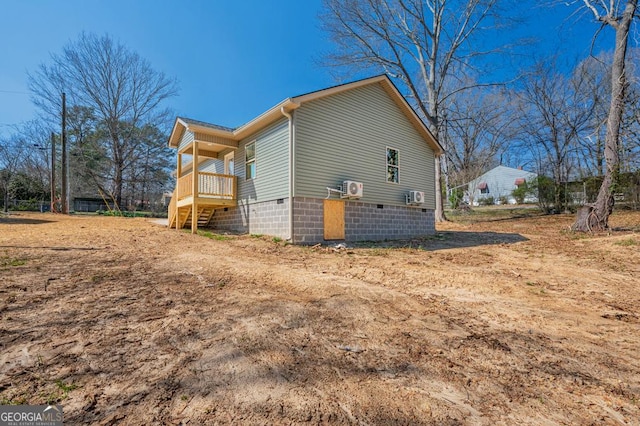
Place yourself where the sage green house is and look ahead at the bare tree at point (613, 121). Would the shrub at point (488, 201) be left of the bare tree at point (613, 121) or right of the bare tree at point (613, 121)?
left

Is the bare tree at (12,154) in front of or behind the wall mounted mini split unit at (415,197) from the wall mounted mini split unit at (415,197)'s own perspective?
behind

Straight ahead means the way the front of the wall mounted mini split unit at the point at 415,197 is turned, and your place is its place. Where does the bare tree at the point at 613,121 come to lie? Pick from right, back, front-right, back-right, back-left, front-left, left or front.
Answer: front-left

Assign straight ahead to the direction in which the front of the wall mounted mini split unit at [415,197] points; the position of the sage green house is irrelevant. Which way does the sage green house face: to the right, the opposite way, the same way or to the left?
to the right

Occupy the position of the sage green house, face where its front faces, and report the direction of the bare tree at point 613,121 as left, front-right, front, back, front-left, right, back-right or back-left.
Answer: back-left

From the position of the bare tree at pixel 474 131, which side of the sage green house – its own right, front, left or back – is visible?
back

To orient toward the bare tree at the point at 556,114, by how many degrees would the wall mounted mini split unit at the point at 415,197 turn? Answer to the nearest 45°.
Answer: approximately 90° to its left

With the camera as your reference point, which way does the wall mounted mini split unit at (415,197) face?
facing the viewer and to the right of the viewer

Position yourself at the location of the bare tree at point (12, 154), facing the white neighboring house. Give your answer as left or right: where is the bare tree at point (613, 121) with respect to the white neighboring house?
right

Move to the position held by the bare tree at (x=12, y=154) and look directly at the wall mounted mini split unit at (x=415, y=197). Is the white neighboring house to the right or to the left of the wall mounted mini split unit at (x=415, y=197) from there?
left

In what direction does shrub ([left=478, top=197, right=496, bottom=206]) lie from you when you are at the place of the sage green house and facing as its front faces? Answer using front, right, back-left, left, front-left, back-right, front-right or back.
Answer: back
